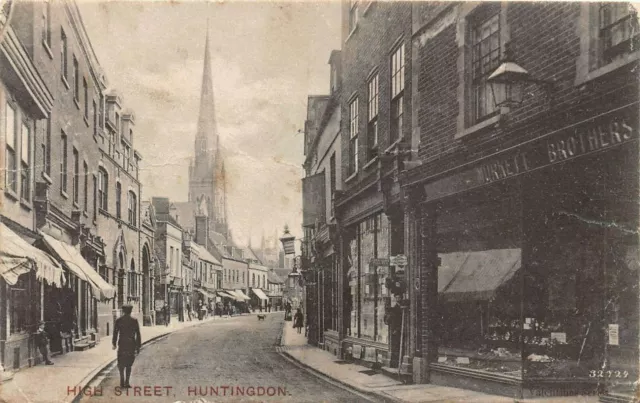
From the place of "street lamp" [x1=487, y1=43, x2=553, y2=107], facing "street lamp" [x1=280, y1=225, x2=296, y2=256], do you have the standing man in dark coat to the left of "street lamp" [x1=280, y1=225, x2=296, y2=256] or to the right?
left

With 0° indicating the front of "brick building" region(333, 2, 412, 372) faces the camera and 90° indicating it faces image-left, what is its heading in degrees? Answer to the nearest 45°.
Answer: approximately 45°
